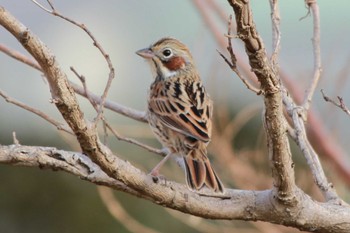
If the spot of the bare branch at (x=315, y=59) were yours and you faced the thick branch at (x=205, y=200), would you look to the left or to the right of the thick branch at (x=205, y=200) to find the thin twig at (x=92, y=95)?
right

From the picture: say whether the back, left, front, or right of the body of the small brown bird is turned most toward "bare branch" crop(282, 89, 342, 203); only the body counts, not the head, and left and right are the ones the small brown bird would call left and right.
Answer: back

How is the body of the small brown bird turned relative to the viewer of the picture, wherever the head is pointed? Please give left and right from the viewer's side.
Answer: facing away from the viewer and to the left of the viewer

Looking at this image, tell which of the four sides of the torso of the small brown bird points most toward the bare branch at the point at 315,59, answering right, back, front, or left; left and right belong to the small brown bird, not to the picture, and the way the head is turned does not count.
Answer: right
